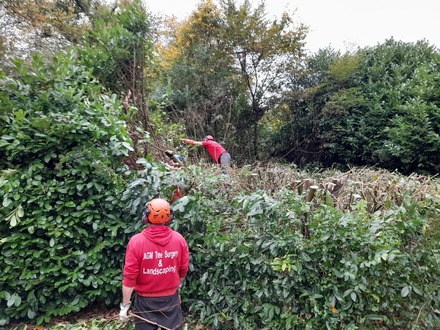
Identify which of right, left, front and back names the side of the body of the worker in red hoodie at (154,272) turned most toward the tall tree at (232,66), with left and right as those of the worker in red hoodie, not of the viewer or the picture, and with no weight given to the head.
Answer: front

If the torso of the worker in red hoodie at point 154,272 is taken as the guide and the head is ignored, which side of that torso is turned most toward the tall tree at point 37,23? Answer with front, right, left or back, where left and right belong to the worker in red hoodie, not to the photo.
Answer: front

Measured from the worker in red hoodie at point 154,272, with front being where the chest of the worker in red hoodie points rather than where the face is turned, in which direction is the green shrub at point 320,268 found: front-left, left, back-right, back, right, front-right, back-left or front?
right

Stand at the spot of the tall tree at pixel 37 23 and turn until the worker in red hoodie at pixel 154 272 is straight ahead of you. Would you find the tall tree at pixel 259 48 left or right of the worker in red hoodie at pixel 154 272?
left

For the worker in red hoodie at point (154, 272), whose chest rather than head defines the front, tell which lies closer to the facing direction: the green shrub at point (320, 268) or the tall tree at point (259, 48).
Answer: the tall tree

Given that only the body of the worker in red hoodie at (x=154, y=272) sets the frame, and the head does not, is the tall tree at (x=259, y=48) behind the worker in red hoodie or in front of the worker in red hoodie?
in front

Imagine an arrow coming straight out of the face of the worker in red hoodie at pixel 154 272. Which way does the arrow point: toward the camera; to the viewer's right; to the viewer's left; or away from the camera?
away from the camera

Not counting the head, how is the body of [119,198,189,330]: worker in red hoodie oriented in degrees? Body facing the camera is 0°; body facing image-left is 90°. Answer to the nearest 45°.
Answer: approximately 180°

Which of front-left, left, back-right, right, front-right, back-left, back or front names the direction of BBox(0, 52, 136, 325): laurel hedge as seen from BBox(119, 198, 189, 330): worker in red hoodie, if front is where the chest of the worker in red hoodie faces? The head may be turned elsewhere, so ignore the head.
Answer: front-left
